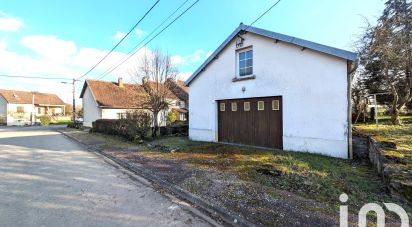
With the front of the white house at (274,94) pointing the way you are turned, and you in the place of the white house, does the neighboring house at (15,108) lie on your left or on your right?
on your right

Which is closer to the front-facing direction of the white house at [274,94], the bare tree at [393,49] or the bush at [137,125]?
the bush

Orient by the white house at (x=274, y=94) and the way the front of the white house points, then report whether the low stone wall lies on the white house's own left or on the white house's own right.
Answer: on the white house's own left

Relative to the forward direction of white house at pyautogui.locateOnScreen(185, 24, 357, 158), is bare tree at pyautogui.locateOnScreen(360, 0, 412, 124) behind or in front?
behind

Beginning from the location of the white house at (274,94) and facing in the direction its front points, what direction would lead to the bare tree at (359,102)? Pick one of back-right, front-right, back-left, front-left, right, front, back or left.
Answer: back

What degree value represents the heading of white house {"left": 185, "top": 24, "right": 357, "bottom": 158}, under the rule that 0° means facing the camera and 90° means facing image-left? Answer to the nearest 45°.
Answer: approximately 45°

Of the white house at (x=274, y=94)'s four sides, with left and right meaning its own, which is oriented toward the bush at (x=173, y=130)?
right

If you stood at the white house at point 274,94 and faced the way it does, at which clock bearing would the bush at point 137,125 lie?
The bush is roughly at 2 o'clock from the white house.
